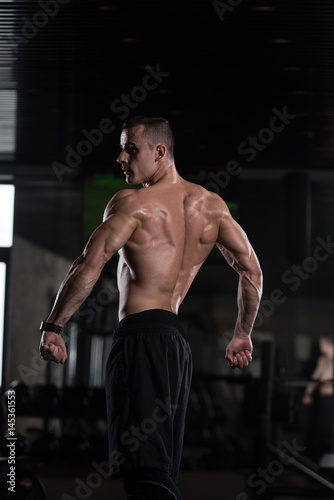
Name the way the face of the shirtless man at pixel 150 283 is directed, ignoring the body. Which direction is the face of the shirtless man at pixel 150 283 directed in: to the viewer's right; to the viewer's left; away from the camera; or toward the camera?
to the viewer's left

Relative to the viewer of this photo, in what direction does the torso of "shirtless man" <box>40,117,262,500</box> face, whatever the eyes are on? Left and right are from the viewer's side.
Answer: facing away from the viewer and to the left of the viewer

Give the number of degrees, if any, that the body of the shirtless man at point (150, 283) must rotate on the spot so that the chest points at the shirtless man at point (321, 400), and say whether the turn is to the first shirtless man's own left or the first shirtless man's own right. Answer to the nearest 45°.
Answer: approximately 45° to the first shirtless man's own right
